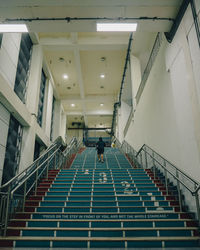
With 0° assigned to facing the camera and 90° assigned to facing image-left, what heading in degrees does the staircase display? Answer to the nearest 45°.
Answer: approximately 0°
